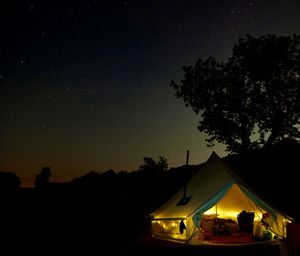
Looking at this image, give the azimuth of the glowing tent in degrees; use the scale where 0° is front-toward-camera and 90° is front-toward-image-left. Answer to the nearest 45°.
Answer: approximately 315°

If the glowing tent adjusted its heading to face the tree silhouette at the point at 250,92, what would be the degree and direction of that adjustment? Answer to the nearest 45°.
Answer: approximately 135° to its left

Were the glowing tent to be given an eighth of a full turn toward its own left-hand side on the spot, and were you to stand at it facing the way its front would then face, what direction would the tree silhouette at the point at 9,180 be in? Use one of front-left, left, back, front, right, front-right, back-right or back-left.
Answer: back-left
